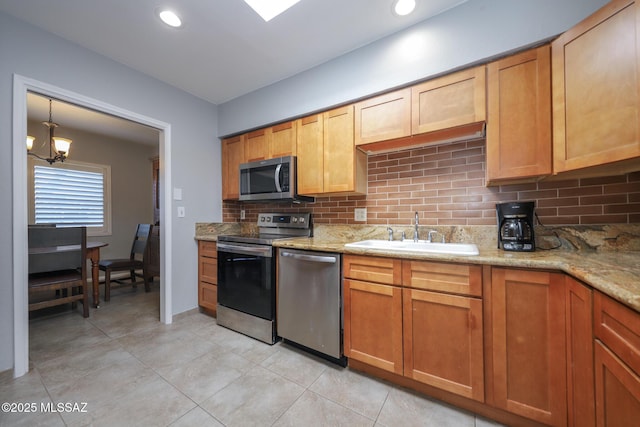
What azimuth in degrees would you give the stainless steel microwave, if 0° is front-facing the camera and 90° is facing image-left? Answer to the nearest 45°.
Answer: approximately 45°

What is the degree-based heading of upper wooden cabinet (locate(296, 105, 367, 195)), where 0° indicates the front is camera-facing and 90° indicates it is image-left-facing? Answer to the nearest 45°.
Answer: approximately 45°

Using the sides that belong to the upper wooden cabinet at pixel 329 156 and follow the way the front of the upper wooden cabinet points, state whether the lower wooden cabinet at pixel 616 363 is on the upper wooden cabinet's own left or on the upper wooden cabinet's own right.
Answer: on the upper wooden cabinet's own left

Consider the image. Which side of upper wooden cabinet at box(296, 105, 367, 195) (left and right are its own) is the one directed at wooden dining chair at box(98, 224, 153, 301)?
right

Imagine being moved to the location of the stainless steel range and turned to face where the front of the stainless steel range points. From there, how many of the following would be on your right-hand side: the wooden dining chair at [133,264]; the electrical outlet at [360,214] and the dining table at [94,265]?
2
